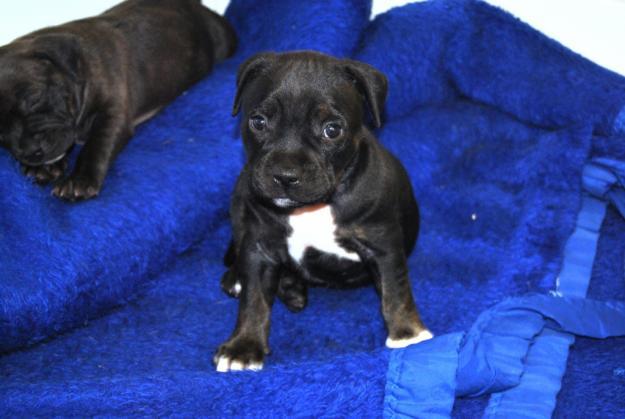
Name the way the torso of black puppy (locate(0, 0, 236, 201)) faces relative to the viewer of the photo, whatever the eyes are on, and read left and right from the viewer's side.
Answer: facing the viewer and to the left of the viewer

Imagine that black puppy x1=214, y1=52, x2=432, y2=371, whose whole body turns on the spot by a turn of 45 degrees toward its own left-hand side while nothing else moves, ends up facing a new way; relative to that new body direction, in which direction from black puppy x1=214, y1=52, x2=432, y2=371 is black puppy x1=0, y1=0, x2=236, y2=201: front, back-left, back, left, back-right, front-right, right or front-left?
back

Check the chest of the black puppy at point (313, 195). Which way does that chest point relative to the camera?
toward the camera
